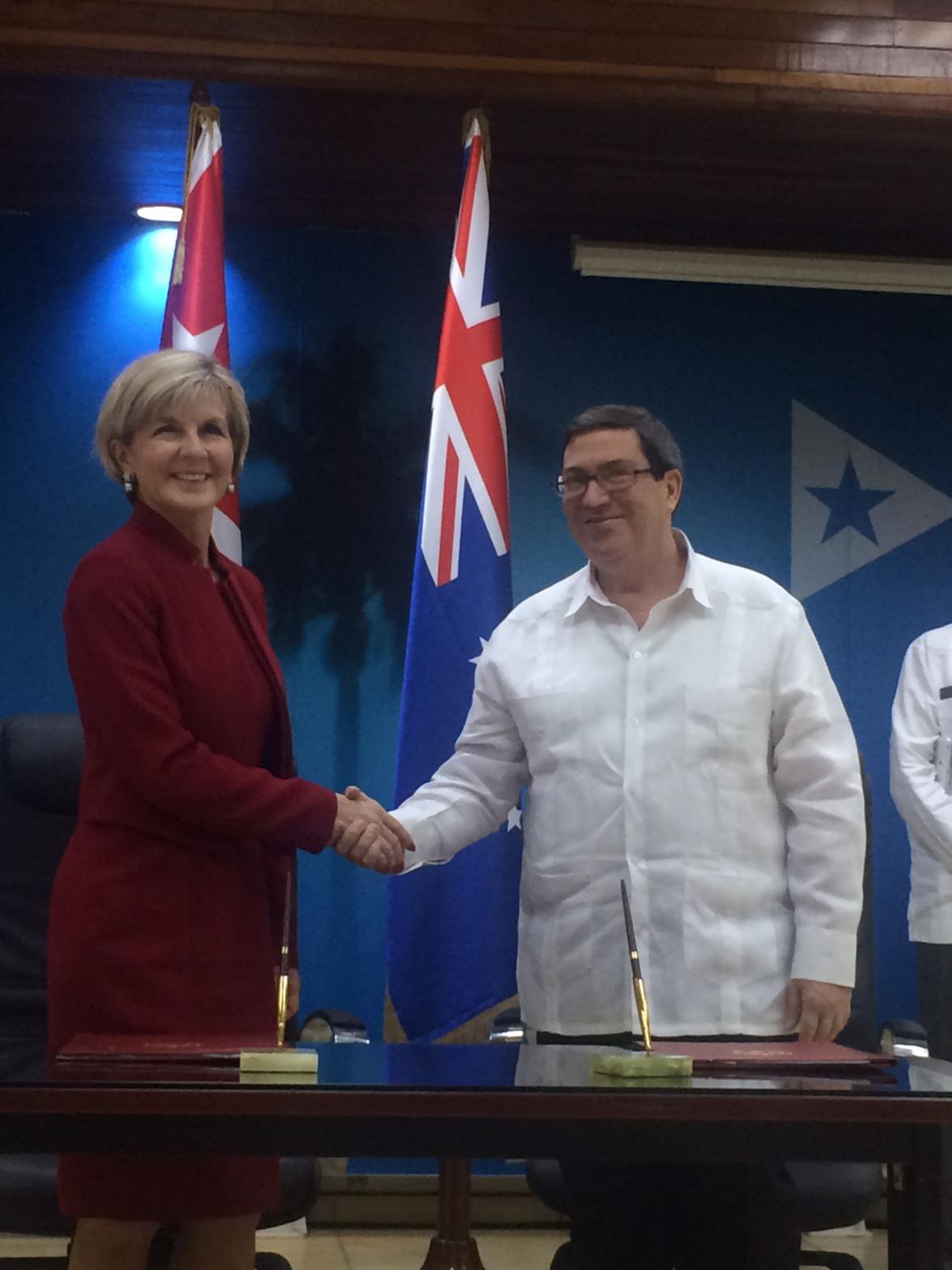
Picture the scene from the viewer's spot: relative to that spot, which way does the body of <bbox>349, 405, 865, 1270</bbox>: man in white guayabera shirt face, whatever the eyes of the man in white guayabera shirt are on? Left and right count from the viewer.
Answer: facing the viewer

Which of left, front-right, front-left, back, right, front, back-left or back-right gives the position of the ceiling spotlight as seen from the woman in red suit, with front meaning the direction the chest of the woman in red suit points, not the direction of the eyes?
back-left

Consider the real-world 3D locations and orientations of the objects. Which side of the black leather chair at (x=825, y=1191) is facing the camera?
front

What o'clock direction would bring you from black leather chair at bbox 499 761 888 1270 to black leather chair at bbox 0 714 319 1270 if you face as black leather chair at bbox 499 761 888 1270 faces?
black leather chair at bbox 0 714 319 1270 is roughly at 3 o'clock from black leather chair at bbox 499 761 888 1270.

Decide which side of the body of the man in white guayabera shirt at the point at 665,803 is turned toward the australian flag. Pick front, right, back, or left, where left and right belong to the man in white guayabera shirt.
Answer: back

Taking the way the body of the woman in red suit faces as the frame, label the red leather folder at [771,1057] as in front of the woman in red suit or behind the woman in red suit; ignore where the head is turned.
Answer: in front

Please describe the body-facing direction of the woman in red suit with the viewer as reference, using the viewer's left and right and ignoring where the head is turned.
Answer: facing the viewer and to the right of the viewer

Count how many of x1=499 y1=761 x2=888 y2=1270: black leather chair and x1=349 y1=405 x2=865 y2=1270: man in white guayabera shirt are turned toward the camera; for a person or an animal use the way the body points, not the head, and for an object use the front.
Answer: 2

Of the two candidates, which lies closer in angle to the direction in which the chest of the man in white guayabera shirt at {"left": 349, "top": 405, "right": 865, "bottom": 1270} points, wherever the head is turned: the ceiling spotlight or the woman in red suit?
the woman in red suit

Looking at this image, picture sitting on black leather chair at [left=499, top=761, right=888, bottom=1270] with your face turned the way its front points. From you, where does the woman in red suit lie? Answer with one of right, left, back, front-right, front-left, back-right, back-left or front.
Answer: front-right

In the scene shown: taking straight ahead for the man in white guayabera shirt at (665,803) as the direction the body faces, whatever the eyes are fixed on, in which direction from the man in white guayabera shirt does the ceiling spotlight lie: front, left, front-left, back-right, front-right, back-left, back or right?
back-right

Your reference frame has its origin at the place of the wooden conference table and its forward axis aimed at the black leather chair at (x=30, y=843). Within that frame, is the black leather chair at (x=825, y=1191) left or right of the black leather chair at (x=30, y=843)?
right
